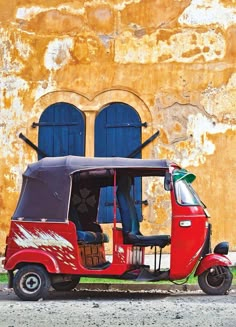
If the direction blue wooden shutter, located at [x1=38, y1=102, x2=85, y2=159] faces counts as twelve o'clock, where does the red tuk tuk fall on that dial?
The red tuk tuk is roughly at 12 o'clock from the blue wooden shutter.

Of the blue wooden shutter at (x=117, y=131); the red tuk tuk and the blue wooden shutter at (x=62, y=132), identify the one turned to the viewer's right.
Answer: the red tuk tuk

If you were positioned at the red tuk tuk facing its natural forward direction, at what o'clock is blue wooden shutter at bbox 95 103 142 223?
The blue wooden shutter is roughly at 9 o'clock from the red tuk tuk.

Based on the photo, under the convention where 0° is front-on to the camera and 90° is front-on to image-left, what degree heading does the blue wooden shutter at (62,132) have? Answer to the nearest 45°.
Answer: approximately 0°

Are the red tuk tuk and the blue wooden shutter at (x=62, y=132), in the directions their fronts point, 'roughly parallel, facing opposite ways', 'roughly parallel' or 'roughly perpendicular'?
roughly perpendicular

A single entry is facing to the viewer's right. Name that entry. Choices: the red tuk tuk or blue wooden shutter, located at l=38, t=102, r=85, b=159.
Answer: the red tuk tuk

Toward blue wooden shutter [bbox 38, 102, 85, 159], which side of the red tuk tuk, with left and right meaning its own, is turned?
left

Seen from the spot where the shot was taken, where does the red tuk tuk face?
facing to the right of the viewer

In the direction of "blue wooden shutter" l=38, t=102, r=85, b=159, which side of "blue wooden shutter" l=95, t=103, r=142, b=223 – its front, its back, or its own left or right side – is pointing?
right

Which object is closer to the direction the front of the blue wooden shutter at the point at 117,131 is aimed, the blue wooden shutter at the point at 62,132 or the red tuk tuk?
the red tuk tuk

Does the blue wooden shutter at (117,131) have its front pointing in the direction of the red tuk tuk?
yes

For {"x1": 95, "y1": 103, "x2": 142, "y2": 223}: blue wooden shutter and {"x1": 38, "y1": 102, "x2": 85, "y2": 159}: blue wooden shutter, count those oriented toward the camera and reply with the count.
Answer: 2
